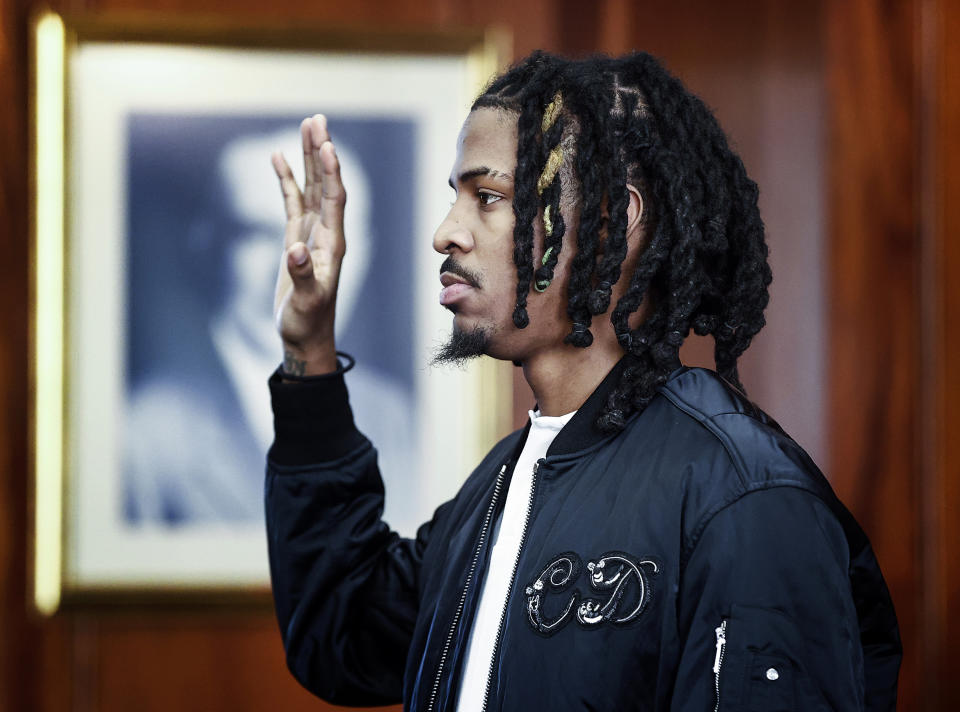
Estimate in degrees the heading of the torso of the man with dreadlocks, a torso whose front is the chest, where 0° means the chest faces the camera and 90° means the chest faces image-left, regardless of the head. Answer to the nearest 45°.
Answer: approximately 45°

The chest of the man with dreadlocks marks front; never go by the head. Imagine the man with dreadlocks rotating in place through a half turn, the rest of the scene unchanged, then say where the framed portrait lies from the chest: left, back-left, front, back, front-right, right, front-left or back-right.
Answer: left

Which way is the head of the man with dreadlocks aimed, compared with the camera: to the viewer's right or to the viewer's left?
to the viewer's left
